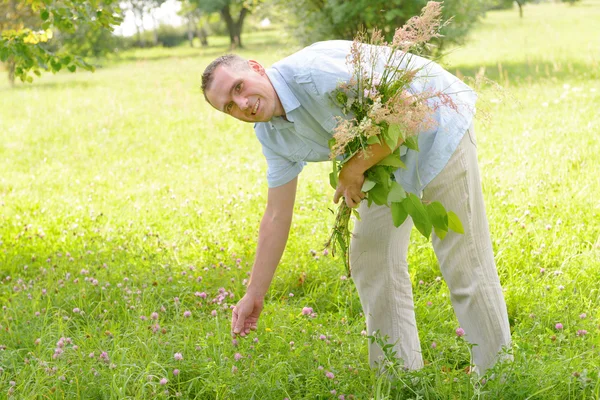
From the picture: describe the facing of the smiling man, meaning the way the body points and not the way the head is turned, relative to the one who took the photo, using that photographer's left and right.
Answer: facing the viewer and to the left of the viewer

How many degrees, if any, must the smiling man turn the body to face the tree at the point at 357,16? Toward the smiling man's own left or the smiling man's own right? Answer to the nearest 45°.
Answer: approximately 135° to the smiling man's own right

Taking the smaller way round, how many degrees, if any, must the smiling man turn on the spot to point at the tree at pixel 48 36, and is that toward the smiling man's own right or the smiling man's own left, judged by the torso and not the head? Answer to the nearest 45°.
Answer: approximately 90° to the smiling man's own right
